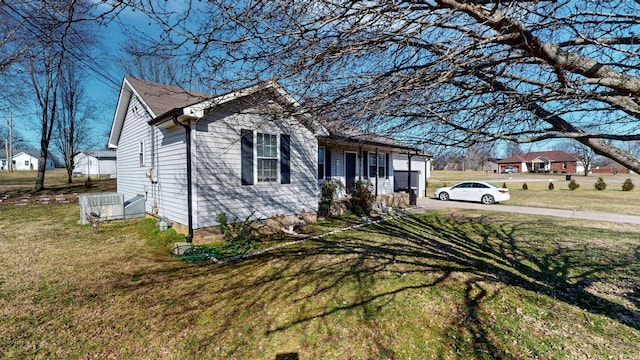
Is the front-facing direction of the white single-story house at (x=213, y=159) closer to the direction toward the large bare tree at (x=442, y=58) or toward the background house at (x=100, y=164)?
the large bare tree

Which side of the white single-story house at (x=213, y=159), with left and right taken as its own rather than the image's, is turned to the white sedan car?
left

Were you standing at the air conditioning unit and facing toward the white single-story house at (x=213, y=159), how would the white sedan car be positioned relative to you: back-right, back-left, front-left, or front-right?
front-left

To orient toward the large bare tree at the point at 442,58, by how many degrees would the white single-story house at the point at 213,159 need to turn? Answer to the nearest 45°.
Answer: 0° — it already faces it

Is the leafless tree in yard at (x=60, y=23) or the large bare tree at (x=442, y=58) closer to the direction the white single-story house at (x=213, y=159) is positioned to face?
the large bare tree

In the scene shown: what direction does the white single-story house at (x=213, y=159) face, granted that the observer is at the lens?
facing the viewer and to the right of the viewer

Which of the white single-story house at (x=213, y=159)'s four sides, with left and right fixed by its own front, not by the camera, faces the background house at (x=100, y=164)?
back

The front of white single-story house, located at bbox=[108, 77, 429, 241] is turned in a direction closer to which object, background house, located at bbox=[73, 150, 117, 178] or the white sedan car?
the white sedan car
